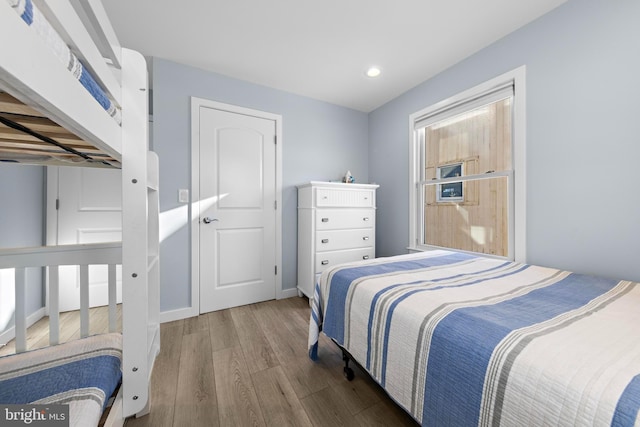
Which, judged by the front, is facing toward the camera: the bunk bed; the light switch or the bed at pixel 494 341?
the light switch

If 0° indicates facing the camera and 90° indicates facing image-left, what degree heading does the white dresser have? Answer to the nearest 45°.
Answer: approximately 315°

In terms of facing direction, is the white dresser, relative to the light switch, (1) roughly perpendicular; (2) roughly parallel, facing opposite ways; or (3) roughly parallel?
roughly parallel

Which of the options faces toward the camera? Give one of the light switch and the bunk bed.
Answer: the light switch

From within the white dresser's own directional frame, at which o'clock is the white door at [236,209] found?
The white door is roughly at 4 o'clock from the white dresser.

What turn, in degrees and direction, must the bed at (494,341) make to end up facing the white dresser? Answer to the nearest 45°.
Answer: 0° — it already faces it

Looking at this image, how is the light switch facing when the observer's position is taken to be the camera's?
facing the viewer

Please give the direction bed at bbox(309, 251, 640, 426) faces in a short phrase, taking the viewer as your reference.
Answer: facing away from the viewer and to the left of the viewer
